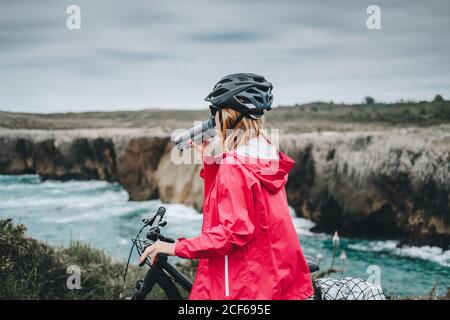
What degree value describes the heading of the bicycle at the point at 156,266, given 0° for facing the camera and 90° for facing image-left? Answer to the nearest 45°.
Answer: approximately 90°

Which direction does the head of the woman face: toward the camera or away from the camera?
away from the camera
